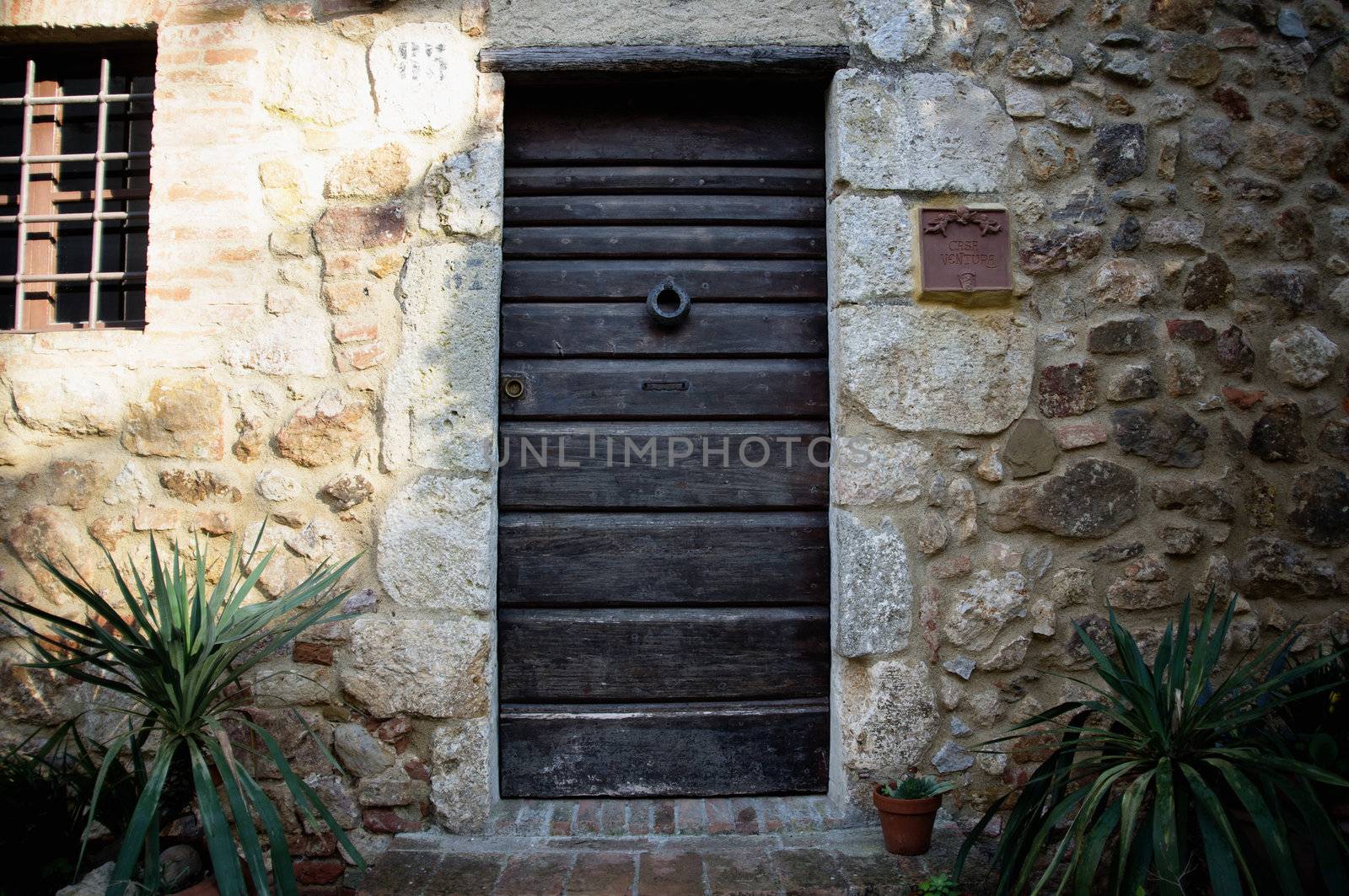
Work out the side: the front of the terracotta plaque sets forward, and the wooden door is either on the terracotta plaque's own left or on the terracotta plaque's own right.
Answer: on the terracotta plaque's own right

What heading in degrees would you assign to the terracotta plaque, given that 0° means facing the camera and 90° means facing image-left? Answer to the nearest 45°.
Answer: approximately 0°

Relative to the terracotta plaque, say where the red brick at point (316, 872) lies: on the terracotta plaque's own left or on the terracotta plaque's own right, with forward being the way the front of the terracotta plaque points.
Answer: on the terracotta plaque's own right

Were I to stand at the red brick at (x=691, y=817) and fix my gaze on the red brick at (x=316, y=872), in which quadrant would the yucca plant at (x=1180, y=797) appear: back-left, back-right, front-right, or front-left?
back-left

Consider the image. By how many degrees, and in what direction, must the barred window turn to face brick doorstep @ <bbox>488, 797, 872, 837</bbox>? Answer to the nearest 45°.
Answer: approximately 45° to its left

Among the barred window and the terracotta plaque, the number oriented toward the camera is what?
2

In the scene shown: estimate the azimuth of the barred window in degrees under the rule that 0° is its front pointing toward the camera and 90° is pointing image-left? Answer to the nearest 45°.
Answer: approximately 0°
